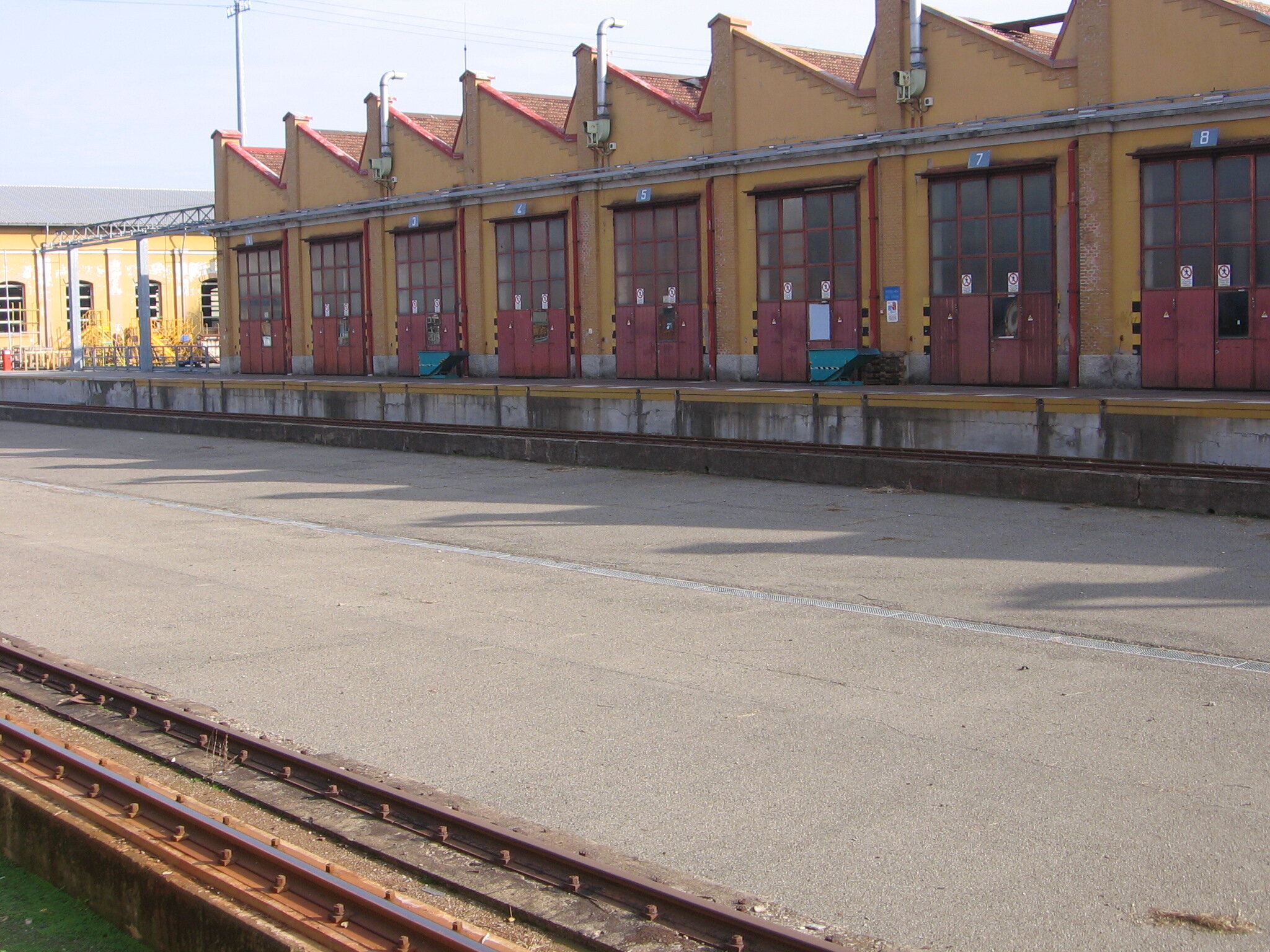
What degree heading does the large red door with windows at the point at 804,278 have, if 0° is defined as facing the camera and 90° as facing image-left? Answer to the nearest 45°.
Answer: approximately 45°

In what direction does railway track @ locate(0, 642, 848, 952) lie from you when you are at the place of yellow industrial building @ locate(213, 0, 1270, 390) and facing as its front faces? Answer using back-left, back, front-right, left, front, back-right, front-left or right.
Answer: front-left

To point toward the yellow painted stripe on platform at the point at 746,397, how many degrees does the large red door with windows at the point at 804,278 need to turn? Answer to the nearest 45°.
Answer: approximately 45° to its left

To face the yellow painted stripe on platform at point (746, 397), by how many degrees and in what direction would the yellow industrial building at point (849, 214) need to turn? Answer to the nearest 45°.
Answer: approximately 45° to its left

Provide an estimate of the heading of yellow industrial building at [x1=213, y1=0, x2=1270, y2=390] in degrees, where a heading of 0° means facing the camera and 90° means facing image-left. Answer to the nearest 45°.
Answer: approximately 45°

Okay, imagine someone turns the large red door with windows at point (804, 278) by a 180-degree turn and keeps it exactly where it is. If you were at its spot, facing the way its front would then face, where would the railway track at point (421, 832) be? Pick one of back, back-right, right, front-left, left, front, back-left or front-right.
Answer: back-right

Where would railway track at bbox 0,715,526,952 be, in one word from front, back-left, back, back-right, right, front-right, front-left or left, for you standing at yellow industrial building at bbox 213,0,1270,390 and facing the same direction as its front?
front-left

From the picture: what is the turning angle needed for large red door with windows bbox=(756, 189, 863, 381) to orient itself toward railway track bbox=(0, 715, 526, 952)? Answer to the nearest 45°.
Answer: approximately 45° to its left
